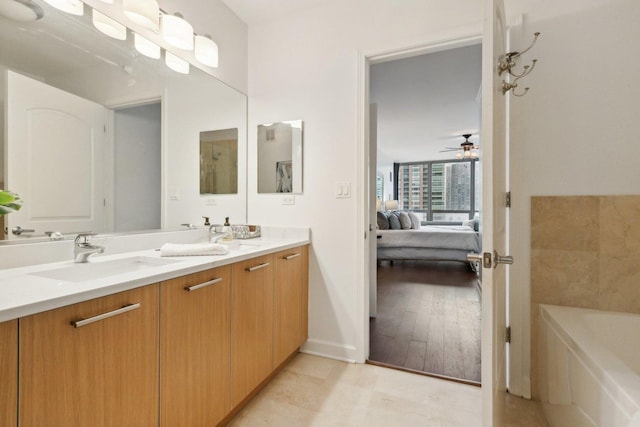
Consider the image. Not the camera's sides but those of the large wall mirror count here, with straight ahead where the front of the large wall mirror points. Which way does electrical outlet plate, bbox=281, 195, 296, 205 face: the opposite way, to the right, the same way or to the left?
to the right

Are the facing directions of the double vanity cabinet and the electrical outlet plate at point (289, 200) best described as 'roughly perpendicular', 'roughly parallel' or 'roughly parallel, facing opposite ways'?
roughly perpendicular

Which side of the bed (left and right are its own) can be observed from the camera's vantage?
right

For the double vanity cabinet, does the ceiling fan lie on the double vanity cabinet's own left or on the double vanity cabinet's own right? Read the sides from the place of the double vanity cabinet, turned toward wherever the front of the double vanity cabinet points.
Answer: on the double vanity cabinet's own left

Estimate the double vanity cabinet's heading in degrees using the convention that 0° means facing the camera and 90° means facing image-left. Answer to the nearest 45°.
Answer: approximately 315°

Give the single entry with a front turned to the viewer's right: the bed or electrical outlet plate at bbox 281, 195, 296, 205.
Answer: the bed

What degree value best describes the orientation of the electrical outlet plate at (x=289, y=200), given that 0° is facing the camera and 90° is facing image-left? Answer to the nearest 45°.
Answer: approximately 0°

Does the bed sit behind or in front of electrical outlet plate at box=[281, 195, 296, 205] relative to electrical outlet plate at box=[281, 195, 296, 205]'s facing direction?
behind

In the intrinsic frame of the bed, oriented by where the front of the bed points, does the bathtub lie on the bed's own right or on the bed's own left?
on the bed's own right

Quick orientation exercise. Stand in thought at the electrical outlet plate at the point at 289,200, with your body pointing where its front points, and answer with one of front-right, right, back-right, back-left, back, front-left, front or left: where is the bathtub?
front-left

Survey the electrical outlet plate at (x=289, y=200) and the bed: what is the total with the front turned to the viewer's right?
1
